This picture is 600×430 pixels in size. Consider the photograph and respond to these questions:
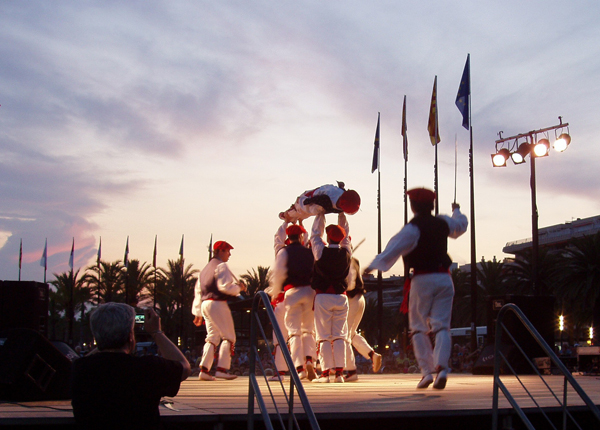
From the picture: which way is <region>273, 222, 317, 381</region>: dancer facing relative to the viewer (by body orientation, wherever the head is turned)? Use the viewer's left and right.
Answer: facing away from the viewer

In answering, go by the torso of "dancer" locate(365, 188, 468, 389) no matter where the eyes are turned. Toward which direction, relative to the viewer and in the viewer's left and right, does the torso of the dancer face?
facing away from the viewer

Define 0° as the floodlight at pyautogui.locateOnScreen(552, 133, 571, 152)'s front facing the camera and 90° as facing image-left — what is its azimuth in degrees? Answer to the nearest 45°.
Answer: approximately 45°
